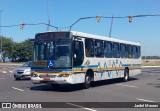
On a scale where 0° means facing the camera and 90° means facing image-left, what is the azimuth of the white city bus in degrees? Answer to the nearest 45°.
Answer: approximately 45°
